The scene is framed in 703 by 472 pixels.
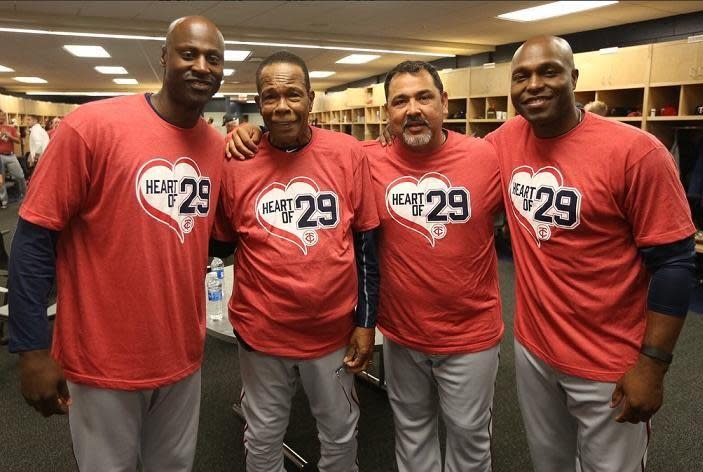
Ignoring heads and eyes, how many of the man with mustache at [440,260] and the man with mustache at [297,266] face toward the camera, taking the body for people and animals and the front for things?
2

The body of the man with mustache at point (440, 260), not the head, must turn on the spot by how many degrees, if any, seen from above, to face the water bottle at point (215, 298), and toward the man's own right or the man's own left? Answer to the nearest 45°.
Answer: approximately 135° to the man's own right

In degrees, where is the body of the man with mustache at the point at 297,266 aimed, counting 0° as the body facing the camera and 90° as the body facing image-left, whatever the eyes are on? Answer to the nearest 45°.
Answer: approximately 0°

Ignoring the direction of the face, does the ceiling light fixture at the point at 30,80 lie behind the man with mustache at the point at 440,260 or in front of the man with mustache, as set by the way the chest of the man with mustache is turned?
behind

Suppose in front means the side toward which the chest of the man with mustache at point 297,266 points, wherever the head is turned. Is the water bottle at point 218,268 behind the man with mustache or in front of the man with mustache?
behind

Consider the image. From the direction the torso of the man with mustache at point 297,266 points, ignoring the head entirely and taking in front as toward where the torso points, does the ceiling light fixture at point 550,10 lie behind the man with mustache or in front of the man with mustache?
behind

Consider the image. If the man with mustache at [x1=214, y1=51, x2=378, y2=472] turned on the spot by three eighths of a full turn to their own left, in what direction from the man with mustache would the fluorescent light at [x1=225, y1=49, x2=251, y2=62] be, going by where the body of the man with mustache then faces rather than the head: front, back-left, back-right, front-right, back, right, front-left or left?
front-left

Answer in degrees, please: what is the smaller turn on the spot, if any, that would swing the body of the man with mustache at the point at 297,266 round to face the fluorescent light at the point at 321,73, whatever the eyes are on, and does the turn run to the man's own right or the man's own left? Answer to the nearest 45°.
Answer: approximately 180°

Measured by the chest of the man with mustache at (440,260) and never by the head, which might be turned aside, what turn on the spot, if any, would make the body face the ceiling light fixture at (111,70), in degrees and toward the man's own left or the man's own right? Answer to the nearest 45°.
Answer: approximately 135° to the man's own right

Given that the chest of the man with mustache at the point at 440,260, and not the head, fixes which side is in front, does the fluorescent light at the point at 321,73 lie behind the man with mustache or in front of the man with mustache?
behind

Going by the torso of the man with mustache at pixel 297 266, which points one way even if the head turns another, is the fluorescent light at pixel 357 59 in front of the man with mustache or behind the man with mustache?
behind
